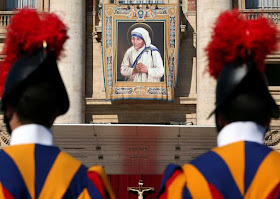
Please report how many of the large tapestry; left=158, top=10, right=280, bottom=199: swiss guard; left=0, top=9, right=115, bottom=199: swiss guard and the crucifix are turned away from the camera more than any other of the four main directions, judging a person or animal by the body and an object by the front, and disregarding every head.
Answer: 2

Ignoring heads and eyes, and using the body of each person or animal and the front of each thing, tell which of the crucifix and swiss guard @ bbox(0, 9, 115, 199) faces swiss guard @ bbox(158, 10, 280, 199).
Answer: the crucifix

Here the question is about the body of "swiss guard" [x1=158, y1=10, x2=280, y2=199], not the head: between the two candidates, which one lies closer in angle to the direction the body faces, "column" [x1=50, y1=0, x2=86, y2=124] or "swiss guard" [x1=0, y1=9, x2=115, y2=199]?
the column

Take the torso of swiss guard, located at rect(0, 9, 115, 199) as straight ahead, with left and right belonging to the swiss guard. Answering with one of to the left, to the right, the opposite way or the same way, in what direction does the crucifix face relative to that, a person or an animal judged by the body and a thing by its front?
the opposite way

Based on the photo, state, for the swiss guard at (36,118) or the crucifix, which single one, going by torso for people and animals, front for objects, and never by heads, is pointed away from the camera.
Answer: the swiss guard

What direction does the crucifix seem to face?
toward the camera

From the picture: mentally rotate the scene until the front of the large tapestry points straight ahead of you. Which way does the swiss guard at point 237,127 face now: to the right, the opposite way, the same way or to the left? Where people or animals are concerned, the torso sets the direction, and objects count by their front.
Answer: the opposite way

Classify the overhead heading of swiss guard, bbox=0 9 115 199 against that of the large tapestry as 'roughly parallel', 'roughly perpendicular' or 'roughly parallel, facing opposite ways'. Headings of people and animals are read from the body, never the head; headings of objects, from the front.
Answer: roughly parallel, facing opposite ways

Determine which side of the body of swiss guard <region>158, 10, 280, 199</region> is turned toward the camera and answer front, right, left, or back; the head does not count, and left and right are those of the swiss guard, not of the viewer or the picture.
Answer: back

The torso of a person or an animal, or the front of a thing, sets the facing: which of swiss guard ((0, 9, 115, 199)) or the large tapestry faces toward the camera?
the large tapestry

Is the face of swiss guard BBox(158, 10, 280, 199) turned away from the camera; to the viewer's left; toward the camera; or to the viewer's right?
away from the camera

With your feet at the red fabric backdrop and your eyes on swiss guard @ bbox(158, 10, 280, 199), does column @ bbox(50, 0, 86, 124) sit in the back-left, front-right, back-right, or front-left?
back-right

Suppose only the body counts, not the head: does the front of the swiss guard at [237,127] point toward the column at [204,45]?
yes

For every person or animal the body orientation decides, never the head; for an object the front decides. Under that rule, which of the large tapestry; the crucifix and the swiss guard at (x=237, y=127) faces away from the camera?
the swiss guard

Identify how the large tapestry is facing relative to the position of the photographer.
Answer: facing the viewer

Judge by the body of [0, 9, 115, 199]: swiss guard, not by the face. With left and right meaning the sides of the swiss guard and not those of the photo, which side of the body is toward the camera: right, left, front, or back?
back

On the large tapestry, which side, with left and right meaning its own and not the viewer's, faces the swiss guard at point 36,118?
front

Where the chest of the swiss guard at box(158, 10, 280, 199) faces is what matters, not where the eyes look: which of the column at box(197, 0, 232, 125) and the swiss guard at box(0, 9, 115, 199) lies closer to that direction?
the column
